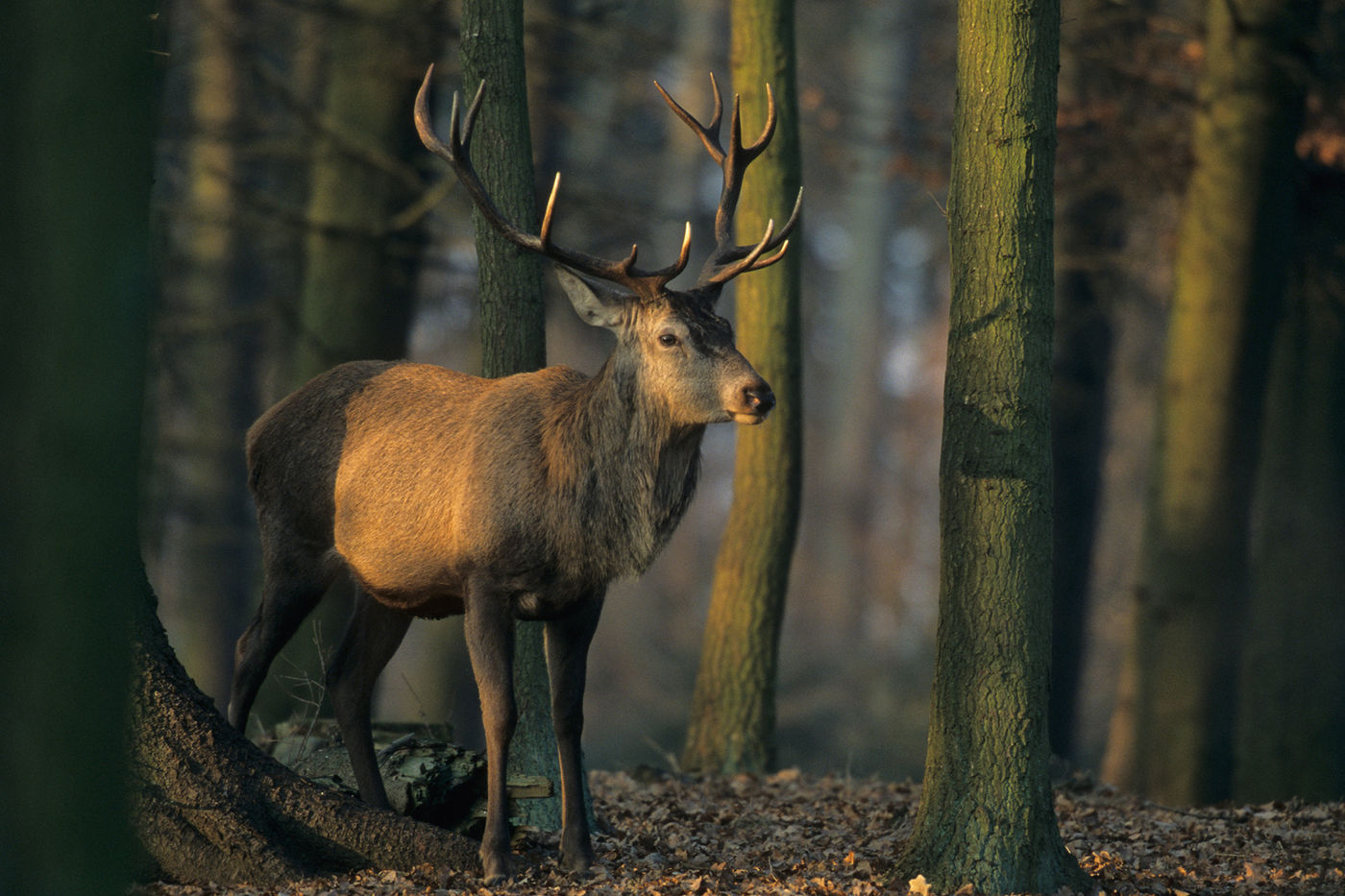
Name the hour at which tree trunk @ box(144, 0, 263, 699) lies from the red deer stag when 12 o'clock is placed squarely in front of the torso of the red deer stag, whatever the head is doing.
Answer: The tree trunk is roughly at 7 o'clock from the red deer stag.

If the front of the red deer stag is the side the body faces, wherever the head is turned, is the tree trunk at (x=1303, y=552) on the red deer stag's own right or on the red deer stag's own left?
on the red deer stag's own left

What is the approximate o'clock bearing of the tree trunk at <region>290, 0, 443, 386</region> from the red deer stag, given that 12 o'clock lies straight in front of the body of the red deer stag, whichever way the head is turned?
The tree trunk is roughly at 7 o'clock from the red deer stag.

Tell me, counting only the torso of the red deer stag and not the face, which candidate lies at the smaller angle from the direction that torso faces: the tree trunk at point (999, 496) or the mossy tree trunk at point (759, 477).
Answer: the tree trunk

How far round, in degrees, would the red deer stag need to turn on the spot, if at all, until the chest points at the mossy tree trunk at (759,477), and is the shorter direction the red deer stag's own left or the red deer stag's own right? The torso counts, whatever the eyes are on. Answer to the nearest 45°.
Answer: approximately 90° to the red deer stag's own left

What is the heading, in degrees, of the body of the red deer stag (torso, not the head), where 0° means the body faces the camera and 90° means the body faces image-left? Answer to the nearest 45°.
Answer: approximately 315°

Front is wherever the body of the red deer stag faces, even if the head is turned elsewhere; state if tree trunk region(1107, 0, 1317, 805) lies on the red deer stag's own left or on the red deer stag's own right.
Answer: on the red deer stag's own left
